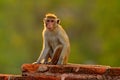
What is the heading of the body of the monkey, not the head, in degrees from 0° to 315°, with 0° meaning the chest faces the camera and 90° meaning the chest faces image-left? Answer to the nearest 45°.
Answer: approximately 45°
